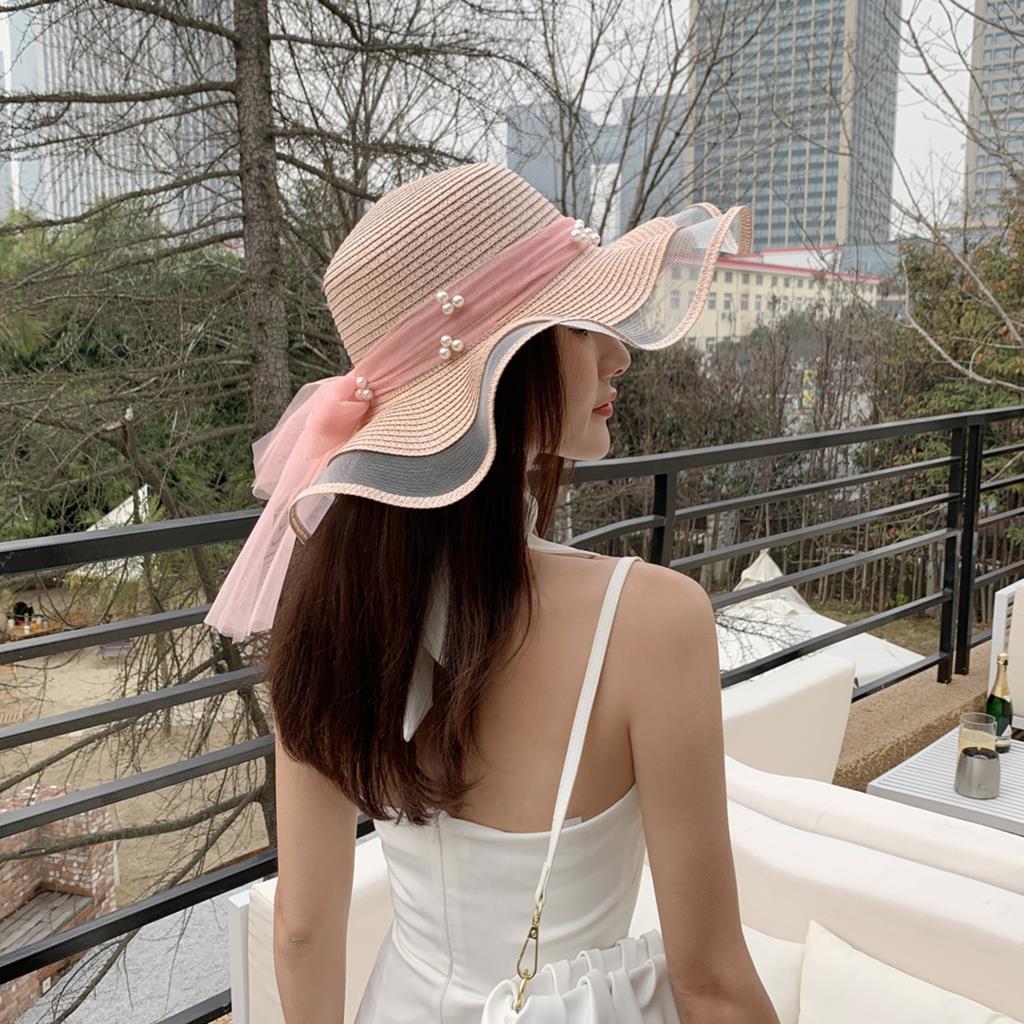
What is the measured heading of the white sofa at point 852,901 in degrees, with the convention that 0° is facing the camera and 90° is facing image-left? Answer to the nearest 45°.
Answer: approximately 45°

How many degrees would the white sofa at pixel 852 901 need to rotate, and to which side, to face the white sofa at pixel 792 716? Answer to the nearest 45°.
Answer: approximately 135° to its right

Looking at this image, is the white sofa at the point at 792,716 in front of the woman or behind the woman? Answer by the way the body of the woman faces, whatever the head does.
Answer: in front

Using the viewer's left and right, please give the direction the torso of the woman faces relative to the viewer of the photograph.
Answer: facing away from the viewer and to the right of the viewer

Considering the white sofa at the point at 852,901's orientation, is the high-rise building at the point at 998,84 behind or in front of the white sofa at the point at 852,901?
behind

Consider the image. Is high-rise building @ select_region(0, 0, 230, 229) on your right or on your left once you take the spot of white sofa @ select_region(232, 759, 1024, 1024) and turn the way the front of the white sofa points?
on your right

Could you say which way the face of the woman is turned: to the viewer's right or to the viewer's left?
to the viewer's right

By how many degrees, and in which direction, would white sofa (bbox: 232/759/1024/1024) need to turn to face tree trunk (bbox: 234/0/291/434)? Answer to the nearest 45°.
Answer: approximately 90° to its right
